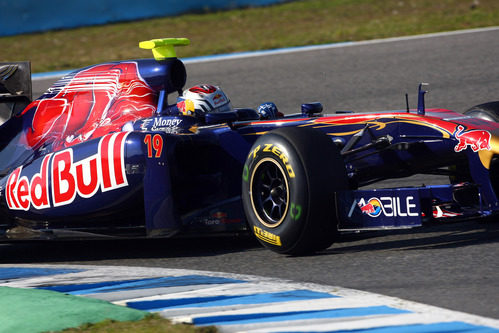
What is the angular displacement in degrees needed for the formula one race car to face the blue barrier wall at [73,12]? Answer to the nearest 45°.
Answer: approximately 135° to its left

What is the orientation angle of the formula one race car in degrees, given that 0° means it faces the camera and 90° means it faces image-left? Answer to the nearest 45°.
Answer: approximately 315°
